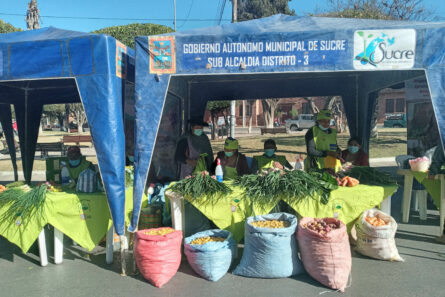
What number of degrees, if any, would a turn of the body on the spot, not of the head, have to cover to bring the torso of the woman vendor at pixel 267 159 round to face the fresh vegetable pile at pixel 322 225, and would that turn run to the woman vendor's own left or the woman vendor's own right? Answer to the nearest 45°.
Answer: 0° — they already face it

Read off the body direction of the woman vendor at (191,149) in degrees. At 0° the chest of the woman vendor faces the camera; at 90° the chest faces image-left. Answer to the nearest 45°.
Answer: approximately 315°

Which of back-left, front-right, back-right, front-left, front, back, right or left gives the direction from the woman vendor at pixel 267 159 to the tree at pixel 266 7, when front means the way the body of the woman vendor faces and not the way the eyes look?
back

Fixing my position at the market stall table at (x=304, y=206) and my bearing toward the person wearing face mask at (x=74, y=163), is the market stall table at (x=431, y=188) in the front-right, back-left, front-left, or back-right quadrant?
back-right

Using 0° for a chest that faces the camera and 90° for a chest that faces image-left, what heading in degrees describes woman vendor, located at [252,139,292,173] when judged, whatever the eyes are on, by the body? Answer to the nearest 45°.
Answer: approximately 0°
